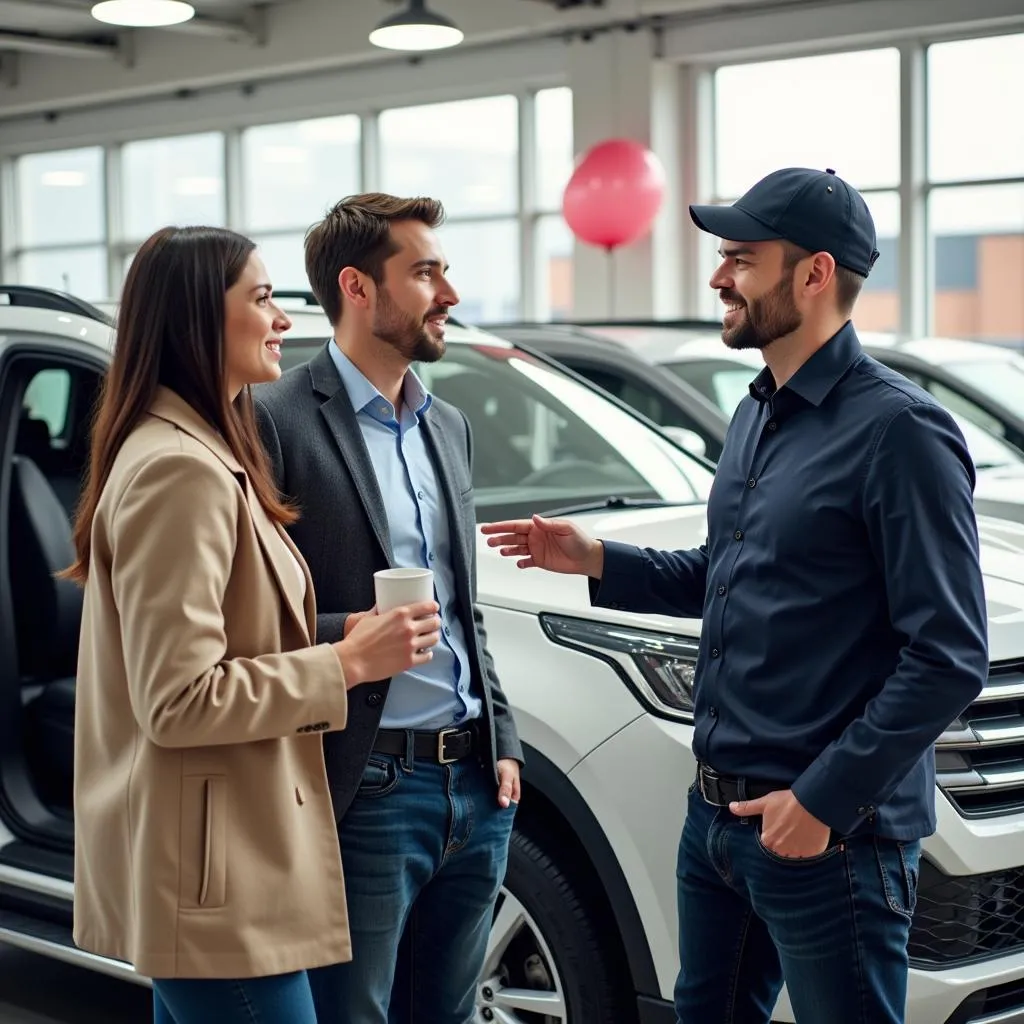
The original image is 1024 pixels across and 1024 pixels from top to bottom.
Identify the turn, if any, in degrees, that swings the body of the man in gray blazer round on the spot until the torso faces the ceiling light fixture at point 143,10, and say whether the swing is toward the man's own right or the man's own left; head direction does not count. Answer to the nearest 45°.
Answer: approximately 135° to the man's own left

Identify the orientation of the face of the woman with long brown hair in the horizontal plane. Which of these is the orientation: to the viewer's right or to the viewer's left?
to the viewer's right

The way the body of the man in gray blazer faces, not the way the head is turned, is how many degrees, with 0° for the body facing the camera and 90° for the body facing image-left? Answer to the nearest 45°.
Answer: approximately 315°

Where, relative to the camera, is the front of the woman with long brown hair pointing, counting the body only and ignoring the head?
to the viewer's right

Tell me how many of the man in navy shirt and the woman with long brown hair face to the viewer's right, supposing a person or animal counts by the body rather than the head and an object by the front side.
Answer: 1

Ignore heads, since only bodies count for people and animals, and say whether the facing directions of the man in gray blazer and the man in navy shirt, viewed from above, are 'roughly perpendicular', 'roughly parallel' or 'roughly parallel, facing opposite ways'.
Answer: roughly perpendicular
